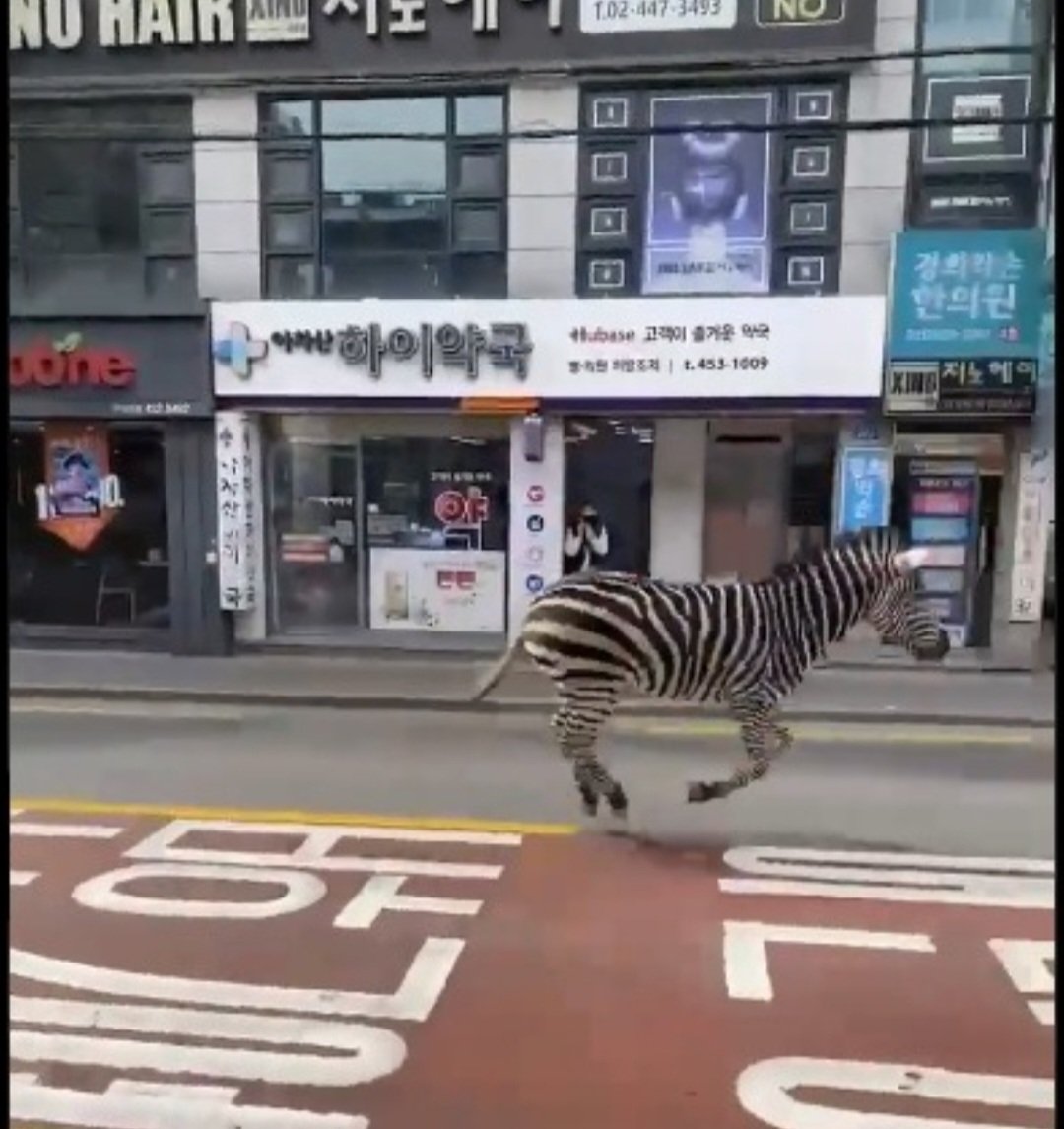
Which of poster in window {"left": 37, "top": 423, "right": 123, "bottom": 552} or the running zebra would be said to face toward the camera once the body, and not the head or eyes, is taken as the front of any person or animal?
the poster in window

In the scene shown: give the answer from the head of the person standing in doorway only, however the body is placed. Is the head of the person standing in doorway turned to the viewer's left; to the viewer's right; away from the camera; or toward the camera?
toward the camera

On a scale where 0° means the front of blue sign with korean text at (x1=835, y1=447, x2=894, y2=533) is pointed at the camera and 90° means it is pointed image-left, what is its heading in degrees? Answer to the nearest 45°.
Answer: approximately 0°

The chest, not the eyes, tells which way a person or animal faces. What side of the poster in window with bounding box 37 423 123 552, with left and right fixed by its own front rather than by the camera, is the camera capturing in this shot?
front

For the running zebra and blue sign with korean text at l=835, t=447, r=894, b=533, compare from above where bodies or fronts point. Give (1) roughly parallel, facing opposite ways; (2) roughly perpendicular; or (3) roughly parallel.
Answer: roughly perpendicular

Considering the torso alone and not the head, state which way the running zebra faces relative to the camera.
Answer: to the viewer's right

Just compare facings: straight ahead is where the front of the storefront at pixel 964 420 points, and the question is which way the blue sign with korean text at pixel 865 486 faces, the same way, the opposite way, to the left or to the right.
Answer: the same way

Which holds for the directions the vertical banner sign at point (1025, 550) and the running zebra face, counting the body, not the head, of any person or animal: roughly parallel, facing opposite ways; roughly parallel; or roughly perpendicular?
roughly perpendicular

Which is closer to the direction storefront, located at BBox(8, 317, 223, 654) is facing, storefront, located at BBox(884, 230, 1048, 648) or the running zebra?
the running zebra

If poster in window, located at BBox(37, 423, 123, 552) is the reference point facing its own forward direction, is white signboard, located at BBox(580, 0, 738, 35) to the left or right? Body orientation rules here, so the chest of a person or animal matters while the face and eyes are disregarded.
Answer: on its left

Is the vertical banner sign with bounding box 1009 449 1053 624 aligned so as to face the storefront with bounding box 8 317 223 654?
no

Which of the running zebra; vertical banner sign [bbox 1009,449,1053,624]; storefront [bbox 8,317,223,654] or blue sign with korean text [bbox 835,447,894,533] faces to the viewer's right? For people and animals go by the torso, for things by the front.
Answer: the running zebra

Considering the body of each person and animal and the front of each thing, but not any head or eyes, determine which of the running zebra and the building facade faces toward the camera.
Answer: the building facade

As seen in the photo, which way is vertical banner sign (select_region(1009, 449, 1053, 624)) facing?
toward the camera

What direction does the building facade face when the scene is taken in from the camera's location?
facing the viewer

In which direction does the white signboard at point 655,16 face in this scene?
toward the camera
